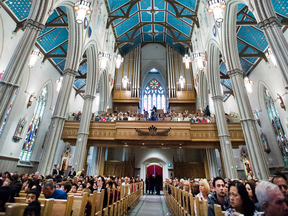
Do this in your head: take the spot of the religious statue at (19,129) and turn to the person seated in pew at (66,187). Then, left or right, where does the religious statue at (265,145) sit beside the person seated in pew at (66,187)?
left

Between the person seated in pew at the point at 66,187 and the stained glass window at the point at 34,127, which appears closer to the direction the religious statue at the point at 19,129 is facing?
the person seated in pew

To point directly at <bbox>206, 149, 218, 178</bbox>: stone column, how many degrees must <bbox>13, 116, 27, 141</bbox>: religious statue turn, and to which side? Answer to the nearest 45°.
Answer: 0° — it already faces it

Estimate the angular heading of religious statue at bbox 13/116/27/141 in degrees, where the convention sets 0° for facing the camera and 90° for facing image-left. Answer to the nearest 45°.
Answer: approximately 315°

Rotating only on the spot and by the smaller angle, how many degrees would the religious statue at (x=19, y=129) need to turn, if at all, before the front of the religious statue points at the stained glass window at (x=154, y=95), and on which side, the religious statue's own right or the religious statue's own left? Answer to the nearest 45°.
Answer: approximately 45° to the religious statue's own left
